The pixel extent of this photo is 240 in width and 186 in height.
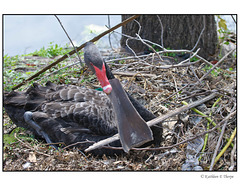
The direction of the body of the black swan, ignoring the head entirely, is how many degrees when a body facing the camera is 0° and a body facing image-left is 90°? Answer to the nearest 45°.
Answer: approximately 270°

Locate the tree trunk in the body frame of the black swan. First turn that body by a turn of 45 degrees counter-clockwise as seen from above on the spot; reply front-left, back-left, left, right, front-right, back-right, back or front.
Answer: front
